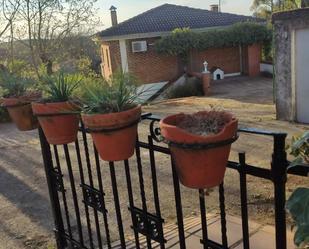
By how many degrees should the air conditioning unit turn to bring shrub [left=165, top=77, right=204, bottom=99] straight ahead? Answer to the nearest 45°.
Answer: approximately 45° to its left

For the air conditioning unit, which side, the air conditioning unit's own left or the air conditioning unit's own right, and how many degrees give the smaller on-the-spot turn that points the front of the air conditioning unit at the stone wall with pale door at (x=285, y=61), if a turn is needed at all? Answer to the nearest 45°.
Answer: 0° — it already faces it

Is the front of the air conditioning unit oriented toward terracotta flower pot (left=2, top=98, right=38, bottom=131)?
yes

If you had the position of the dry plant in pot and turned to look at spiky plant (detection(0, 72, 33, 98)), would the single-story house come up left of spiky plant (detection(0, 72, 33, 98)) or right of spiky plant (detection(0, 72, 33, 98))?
right

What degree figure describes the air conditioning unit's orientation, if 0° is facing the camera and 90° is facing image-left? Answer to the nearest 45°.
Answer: approximately 0°

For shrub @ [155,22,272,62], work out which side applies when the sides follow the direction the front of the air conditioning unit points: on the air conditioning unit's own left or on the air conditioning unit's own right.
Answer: on the air conditioning unit's own left

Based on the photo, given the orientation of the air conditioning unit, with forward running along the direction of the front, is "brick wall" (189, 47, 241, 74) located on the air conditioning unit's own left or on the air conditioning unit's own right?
on the air conditioning unit's own left

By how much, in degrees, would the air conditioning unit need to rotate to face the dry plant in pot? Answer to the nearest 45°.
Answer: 0° — it already faces it

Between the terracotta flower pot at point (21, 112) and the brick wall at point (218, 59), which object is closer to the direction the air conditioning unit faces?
the terracotta flower pot

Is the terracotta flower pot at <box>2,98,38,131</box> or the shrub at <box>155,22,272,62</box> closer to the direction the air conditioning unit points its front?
the terracotta flower pot
